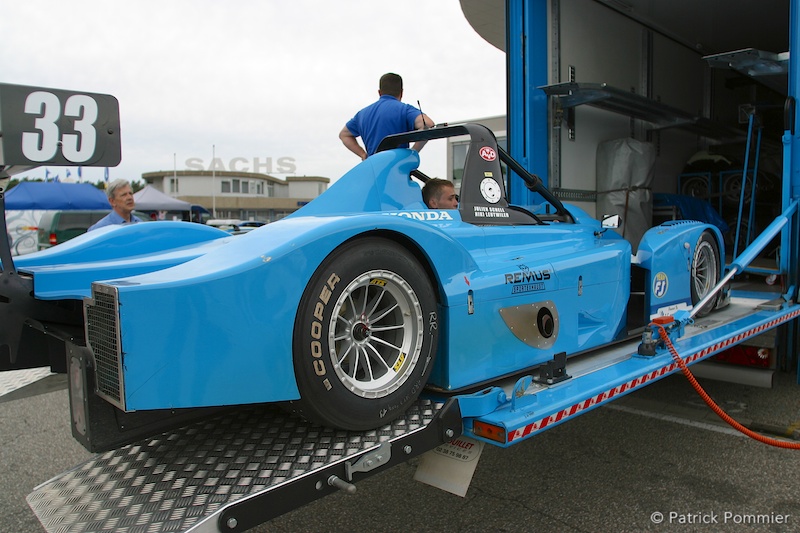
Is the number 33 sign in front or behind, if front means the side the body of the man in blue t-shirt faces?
behind

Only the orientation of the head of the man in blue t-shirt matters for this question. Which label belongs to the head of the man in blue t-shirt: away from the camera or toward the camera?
away from the camera

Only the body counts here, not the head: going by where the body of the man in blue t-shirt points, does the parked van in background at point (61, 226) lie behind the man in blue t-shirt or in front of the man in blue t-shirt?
in front

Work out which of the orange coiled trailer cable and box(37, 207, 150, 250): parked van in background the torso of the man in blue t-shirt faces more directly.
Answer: the parked van in background

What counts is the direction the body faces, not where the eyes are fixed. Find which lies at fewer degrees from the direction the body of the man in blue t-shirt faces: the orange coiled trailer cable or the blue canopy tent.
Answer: the blue canopy tent

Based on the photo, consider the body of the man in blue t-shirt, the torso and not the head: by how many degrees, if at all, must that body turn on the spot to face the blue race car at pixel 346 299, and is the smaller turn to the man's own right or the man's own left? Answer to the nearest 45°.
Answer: approximately 180°

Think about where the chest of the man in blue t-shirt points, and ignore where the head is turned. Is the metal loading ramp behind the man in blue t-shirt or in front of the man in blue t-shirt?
behind

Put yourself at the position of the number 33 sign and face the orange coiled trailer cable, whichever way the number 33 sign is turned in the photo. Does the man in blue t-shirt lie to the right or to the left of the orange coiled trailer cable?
left

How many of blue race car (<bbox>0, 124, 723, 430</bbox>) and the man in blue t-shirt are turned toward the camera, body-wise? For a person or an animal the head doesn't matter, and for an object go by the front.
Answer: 0

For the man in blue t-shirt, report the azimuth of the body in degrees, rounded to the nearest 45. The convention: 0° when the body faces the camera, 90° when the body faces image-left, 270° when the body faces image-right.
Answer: approximately 180°

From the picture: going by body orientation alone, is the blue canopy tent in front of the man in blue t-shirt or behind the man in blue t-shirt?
in front
